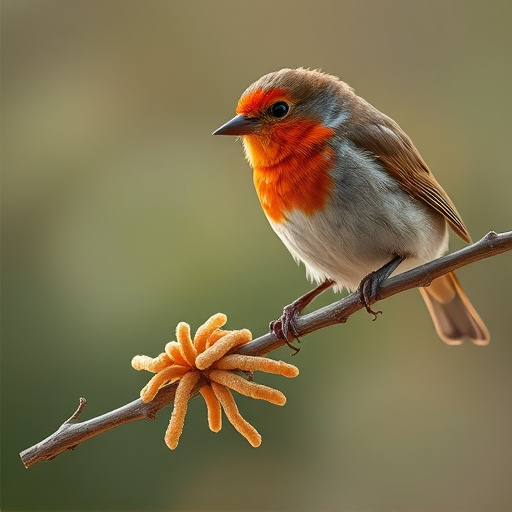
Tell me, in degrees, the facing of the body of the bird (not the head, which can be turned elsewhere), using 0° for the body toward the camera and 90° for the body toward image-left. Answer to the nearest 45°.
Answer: approximately 45°
